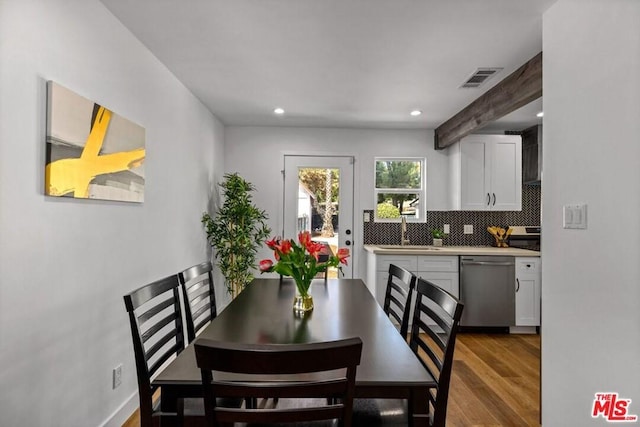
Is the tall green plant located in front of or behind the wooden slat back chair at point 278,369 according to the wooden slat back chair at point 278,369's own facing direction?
in front

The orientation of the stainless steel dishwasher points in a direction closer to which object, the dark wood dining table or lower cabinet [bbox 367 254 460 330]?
the dark wood dining table

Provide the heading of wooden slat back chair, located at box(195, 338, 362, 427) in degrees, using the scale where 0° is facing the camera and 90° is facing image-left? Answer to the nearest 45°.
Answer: approximately 180°

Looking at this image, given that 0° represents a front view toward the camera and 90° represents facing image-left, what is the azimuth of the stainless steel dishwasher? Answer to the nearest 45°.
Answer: approximately 0°

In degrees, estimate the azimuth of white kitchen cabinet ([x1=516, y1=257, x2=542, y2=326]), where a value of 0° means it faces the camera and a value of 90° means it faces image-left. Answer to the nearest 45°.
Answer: approximately 0°

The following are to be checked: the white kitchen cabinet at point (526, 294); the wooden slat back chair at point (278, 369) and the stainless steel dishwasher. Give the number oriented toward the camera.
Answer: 2

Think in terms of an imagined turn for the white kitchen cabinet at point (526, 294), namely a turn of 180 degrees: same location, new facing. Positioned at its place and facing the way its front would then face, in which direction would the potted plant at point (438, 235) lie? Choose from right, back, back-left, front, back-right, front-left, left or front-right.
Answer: left

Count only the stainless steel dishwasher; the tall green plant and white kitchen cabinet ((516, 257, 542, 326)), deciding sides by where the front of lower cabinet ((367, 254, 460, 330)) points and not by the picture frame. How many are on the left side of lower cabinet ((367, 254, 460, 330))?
2

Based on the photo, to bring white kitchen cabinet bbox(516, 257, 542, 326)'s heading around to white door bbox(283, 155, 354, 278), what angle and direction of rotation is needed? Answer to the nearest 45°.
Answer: approximately 90° to its right

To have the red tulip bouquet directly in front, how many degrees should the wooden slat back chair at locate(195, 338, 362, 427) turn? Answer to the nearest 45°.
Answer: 0° — it already faces it
